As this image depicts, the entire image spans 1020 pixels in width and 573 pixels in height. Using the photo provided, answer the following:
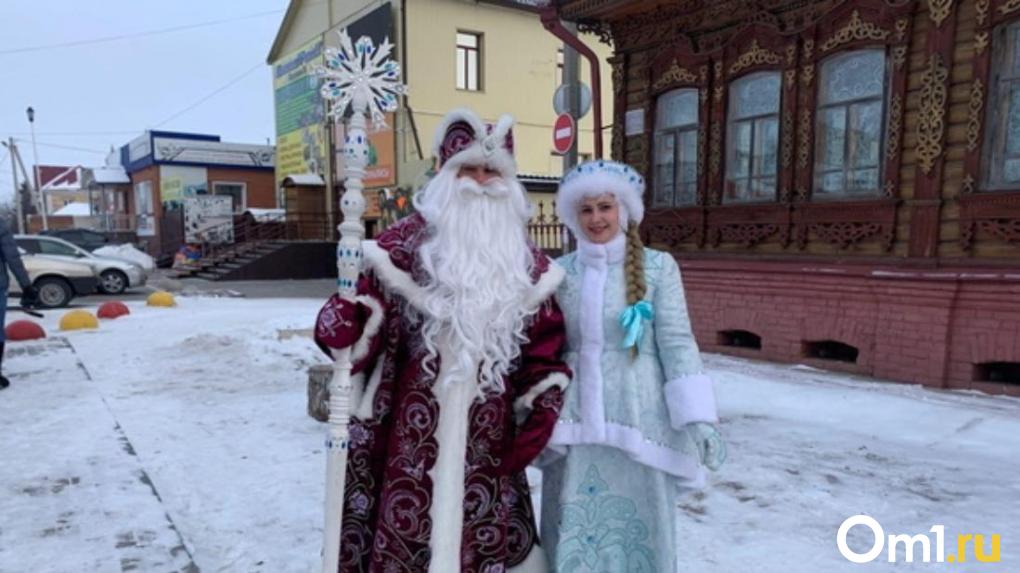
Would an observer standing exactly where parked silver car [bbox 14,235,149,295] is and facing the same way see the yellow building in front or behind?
in front

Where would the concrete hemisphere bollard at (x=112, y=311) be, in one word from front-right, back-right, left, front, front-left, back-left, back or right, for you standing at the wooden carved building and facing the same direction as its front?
front-right

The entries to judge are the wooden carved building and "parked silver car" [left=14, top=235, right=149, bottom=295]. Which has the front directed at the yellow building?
the parked silver car

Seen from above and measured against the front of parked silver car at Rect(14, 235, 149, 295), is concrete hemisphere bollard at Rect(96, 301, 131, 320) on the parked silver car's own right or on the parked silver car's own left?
on the parked silver car's own right

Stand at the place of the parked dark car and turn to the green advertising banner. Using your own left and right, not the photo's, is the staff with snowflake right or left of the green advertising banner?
right

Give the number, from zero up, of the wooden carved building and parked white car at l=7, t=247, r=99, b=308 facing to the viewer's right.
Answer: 1

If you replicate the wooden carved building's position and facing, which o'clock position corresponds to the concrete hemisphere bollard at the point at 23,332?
The concrete hemisphere bollard is roughly at 1 o'clock from the wooden carved building.

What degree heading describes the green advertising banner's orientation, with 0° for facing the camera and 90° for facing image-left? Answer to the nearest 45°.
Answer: approximately 45°

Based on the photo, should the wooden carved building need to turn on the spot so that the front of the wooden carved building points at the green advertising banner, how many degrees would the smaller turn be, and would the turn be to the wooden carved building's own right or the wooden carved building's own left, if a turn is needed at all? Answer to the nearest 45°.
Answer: approximately 90° to the wooden carved building's own right

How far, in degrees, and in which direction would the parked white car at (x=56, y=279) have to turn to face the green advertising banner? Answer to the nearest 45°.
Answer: approximately 45° to its left

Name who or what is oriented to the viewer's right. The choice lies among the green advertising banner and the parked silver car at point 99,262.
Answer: the parked silver car

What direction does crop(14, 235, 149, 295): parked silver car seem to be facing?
to the viewer's right

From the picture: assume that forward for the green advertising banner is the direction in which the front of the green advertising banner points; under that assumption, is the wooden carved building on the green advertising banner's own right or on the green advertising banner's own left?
on the green advertising banner's own left

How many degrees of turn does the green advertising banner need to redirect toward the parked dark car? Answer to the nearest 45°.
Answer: approximately 45° to its right

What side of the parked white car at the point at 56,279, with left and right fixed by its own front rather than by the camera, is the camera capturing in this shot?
right

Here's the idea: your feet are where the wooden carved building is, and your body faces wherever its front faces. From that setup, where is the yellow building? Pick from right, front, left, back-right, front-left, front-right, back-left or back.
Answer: right
